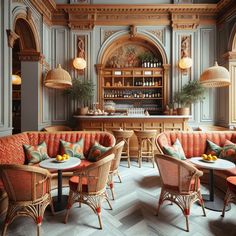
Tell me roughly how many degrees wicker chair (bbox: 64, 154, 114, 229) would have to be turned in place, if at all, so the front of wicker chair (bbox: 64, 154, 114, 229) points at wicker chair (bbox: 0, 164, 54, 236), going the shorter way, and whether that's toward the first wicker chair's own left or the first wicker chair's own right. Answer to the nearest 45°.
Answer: approximately 45° to the first wicker chair's own left

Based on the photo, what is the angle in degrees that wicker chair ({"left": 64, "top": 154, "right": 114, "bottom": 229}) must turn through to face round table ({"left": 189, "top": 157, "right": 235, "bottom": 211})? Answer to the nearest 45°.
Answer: approximately 135° to its right

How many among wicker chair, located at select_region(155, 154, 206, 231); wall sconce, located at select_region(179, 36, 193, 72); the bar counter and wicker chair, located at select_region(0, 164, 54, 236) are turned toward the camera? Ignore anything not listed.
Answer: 2

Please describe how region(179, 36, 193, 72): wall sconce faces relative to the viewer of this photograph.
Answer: facing the viewer

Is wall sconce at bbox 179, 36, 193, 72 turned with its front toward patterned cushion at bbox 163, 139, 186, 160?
yes

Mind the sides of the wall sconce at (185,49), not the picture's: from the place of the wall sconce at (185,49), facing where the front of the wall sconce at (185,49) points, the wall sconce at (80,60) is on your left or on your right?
on your right

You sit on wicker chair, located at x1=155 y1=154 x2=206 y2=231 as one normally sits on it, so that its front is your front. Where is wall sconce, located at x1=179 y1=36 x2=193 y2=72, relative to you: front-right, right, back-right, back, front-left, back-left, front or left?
front-left

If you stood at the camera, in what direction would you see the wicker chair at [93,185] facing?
facing away from the viewer and to the left of the viewer

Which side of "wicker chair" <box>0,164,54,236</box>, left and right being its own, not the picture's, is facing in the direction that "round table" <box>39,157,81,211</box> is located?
front

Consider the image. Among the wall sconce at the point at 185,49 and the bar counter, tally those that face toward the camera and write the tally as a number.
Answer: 2

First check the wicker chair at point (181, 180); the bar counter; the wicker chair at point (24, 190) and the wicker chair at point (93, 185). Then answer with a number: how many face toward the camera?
1

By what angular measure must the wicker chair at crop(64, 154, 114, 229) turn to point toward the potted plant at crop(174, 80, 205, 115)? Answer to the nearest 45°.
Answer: approximately 90° to its right

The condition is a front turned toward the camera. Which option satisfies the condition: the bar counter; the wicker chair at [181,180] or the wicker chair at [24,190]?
the bar counter

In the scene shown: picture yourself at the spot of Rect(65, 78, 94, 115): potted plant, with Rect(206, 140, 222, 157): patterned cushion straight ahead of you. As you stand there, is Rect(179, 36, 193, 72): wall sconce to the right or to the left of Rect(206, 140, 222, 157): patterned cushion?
left
